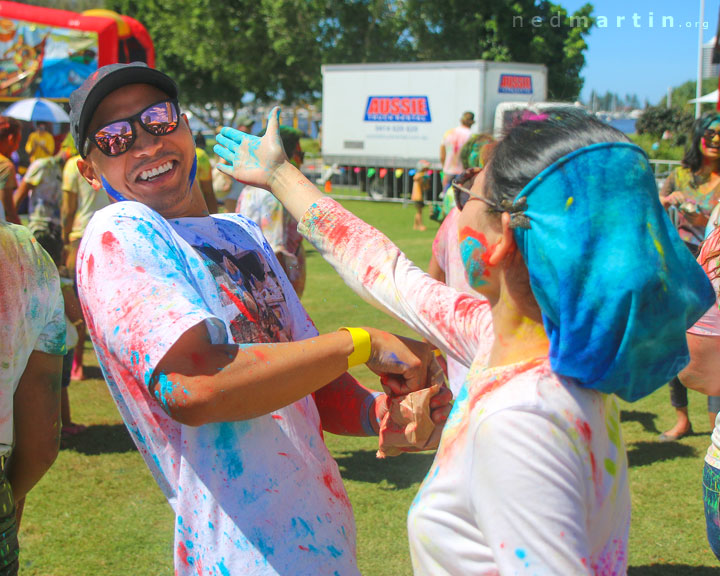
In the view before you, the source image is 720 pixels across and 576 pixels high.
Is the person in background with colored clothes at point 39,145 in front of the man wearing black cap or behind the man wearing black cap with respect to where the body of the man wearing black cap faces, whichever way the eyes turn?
behind

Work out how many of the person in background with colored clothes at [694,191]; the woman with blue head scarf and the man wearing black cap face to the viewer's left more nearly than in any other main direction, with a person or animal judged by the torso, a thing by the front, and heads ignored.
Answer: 1

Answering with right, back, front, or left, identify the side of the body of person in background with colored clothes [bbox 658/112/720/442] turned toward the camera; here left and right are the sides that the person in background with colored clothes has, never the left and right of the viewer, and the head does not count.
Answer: front

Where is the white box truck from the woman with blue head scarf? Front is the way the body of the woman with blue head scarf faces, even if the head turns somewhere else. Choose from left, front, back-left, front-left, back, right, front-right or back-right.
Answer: right

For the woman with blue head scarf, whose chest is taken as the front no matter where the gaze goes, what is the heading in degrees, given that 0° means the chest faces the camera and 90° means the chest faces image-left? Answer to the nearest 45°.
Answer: approximately 90°

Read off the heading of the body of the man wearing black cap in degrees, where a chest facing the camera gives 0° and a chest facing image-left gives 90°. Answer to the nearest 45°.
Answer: approximately 315°

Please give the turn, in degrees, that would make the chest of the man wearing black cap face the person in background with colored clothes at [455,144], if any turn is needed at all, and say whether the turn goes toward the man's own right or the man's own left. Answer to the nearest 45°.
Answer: approximately 135° to the man's own left
